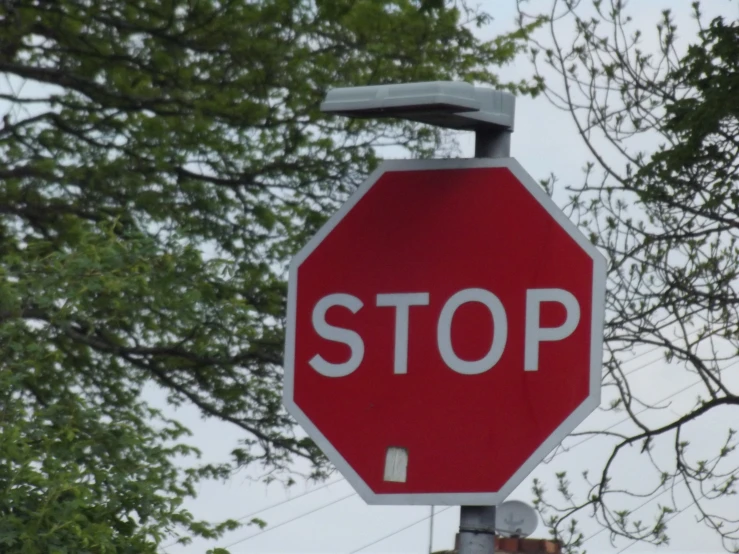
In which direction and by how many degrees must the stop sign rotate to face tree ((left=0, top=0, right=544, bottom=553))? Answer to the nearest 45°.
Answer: approximately 180°

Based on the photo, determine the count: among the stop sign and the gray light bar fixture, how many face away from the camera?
0

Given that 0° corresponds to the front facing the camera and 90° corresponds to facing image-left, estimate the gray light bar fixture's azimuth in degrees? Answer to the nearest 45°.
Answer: approximately 45°

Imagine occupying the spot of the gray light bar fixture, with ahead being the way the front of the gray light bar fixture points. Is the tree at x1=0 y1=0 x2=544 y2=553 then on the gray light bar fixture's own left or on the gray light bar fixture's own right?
on the gray light bar fixture's own right

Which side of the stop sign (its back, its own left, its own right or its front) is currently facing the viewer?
front
